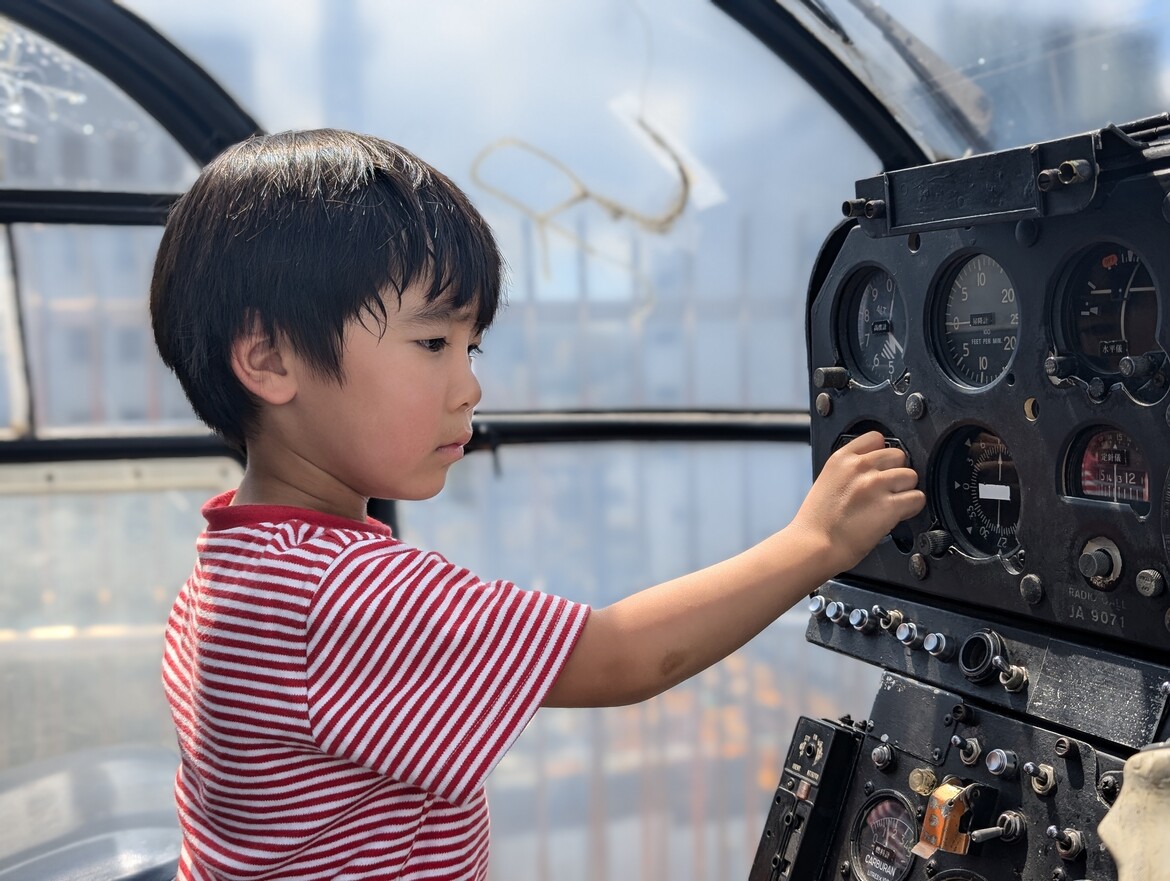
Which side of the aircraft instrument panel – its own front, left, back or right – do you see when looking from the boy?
front

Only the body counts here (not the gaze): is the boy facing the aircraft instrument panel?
yes

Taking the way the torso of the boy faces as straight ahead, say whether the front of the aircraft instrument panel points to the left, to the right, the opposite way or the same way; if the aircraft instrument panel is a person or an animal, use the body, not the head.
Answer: the opposite way

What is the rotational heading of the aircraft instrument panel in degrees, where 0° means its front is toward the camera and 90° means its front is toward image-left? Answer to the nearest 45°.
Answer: approximately 45°

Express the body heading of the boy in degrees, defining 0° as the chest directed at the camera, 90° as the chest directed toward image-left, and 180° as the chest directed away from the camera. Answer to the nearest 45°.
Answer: approximately 270°

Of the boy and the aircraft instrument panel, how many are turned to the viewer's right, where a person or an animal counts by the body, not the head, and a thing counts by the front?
1

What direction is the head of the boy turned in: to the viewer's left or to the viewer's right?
to the viewer's right
